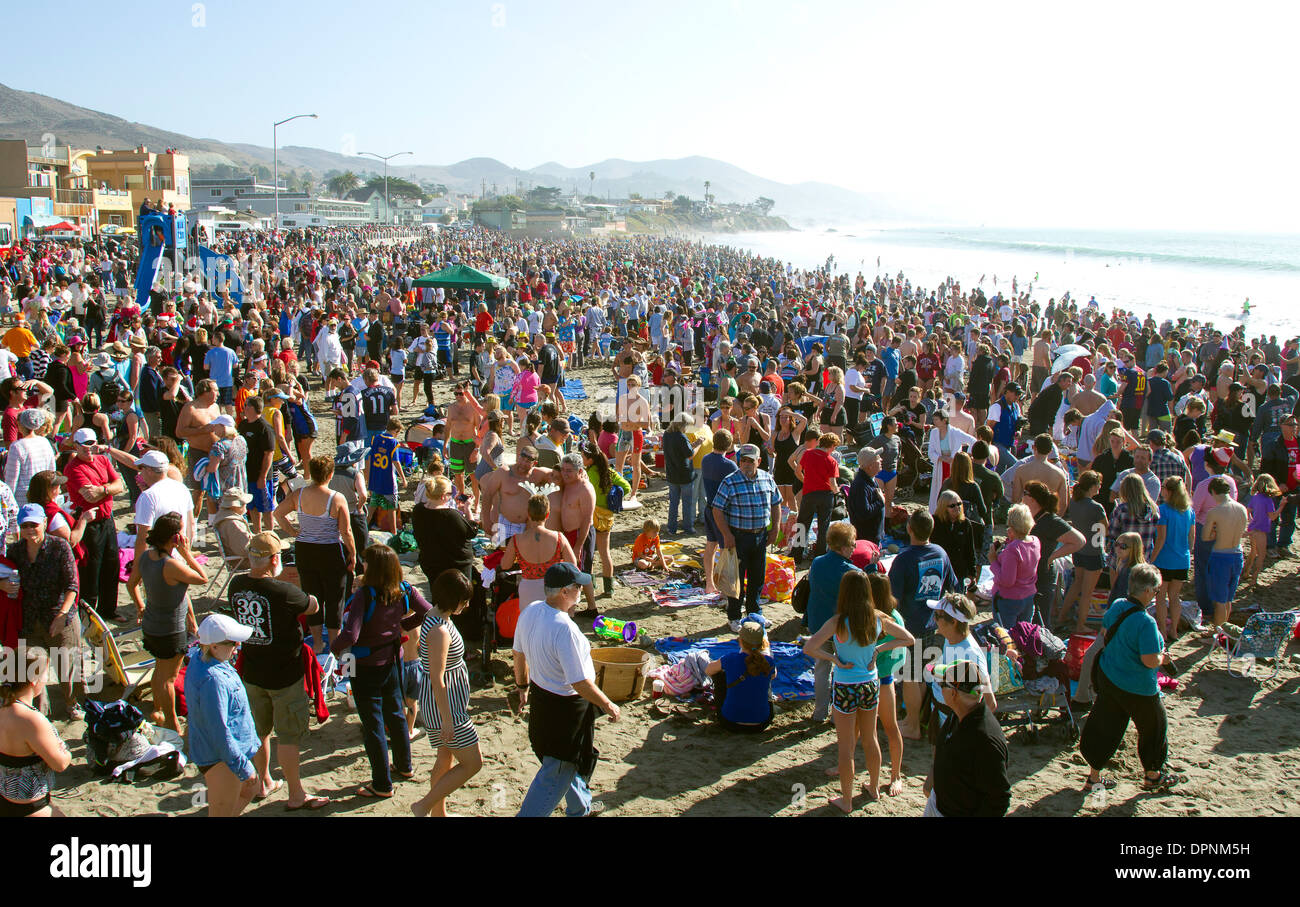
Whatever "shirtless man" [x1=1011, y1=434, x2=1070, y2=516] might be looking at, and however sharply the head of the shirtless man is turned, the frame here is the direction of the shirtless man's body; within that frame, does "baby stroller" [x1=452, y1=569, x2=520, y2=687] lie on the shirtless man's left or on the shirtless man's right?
on the shirtless man's left

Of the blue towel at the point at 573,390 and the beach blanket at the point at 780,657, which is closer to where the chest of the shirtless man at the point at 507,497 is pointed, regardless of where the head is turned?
the beach blanket

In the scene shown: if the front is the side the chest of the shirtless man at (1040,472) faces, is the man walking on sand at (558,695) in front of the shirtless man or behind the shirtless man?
behind

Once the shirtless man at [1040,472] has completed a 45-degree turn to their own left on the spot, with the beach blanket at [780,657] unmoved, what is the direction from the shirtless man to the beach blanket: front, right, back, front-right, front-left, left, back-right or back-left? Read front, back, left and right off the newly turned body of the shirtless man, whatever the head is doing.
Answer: left

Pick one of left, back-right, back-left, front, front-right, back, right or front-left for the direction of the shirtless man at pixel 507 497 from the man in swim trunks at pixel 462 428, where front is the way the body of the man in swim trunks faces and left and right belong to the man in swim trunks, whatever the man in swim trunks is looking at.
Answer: front

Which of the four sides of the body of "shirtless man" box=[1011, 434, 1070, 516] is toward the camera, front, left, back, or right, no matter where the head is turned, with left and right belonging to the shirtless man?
back

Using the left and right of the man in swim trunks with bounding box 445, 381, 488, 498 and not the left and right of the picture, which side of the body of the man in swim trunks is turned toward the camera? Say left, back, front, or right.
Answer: front

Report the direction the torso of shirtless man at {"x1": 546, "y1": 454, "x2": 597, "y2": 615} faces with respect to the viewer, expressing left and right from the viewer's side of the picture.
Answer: facing the viewer and to the left of the viewer
